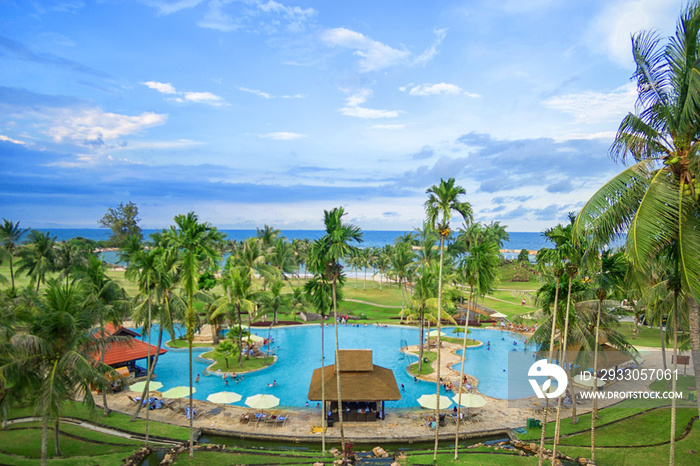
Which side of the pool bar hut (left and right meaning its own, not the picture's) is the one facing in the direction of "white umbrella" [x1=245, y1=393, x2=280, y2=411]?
right

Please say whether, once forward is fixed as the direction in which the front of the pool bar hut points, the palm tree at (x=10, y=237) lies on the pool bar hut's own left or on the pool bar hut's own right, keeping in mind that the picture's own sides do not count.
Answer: on the pool bar hut's own right

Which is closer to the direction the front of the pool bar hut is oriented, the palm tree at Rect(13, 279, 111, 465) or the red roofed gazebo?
the palm tree

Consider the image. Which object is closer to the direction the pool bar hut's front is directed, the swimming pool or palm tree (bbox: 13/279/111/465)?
the palm tree

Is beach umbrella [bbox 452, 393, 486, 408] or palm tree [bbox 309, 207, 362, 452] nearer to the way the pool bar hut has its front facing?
the palm tree

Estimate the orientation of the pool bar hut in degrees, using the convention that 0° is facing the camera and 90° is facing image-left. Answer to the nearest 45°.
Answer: approximately 0°

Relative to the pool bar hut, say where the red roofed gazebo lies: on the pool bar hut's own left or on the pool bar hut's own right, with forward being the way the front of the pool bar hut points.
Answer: on the pool bar hut's own right
